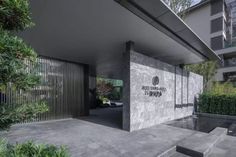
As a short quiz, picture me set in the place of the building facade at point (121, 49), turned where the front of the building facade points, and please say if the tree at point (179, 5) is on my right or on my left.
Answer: on my left

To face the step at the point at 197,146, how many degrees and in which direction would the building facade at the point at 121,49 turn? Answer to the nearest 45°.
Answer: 0° — it already faces it

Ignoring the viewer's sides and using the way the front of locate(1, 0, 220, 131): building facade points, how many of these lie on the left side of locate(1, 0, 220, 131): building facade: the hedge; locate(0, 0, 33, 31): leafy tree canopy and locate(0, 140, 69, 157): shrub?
1

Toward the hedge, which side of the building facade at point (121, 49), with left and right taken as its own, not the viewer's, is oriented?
left

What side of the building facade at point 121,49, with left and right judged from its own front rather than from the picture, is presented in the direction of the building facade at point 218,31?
left

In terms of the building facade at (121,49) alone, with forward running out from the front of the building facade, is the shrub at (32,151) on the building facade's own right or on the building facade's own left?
on the building facade's own right

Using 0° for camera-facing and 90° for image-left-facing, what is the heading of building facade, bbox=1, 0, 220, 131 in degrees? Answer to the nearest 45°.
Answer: approximately 315°

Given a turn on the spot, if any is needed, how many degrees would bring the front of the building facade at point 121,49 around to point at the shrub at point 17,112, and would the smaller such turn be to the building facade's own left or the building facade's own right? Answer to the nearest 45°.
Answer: approximately 45° to the building facade's own right

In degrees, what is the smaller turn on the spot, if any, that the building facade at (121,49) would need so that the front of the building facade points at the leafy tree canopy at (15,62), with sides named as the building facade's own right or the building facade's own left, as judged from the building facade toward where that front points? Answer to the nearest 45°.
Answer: approximately 45° to the building facade's own right
